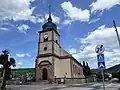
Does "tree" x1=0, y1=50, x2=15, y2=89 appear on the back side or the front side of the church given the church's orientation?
on the front side

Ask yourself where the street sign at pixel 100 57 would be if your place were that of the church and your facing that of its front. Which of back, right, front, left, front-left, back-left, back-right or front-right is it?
front-left

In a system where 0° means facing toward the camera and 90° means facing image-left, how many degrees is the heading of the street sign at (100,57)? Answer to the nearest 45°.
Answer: approximately 0°

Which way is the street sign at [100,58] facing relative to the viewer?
toward the camera

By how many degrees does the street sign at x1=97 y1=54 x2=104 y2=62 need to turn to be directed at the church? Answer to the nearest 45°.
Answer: approximately 180°

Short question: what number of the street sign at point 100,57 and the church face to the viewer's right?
0

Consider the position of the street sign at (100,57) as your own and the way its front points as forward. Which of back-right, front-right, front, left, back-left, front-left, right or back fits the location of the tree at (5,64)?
back-right

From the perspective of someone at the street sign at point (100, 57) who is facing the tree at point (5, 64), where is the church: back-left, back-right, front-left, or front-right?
front-right

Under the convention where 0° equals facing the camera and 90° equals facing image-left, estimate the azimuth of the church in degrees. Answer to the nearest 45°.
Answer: approximately 45°

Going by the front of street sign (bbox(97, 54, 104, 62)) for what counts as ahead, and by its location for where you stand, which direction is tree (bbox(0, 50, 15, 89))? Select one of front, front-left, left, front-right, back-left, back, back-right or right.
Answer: back-right

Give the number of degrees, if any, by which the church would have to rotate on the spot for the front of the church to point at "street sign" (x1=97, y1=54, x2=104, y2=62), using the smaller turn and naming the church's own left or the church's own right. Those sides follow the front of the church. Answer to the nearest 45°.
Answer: approximately 45° to the church's own left

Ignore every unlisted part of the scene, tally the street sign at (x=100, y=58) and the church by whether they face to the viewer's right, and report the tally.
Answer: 0
